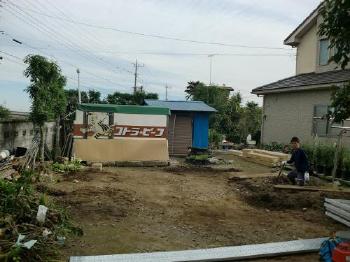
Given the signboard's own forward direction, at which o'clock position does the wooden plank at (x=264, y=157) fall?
The wooden plank is roughly at 9 o'clock from the signboard.

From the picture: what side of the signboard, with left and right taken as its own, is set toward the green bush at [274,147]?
left

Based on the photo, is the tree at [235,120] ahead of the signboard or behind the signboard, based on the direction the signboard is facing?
behind

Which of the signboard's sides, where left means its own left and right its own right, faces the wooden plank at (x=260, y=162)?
left

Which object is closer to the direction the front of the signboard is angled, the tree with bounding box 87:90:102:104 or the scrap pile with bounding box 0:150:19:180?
the scrap pile

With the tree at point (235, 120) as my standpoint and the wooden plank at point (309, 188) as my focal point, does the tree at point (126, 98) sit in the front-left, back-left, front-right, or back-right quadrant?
back-right

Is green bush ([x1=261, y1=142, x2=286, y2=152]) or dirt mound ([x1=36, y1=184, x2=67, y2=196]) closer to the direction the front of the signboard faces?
the dirt mound

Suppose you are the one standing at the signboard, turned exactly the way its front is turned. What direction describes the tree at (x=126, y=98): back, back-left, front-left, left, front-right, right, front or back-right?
back

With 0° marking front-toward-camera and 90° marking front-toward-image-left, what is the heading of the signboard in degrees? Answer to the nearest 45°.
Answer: approximately 0°

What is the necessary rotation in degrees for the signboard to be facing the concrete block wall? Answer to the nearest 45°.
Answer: approximately 45° to its right

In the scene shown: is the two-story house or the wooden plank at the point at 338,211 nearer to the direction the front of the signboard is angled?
the wooden plank
